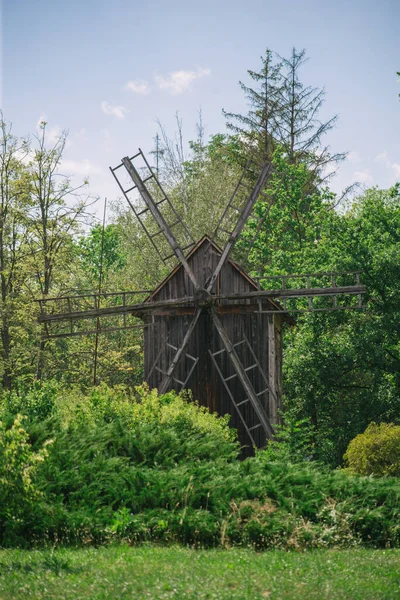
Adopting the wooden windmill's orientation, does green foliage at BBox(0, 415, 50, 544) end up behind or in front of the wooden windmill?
in front

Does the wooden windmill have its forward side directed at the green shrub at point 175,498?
yes

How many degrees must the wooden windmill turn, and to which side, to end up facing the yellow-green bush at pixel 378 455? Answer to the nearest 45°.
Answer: approximately 45° to its left

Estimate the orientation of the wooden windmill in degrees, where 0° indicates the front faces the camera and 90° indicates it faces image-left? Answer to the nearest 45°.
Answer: approximately 0°
